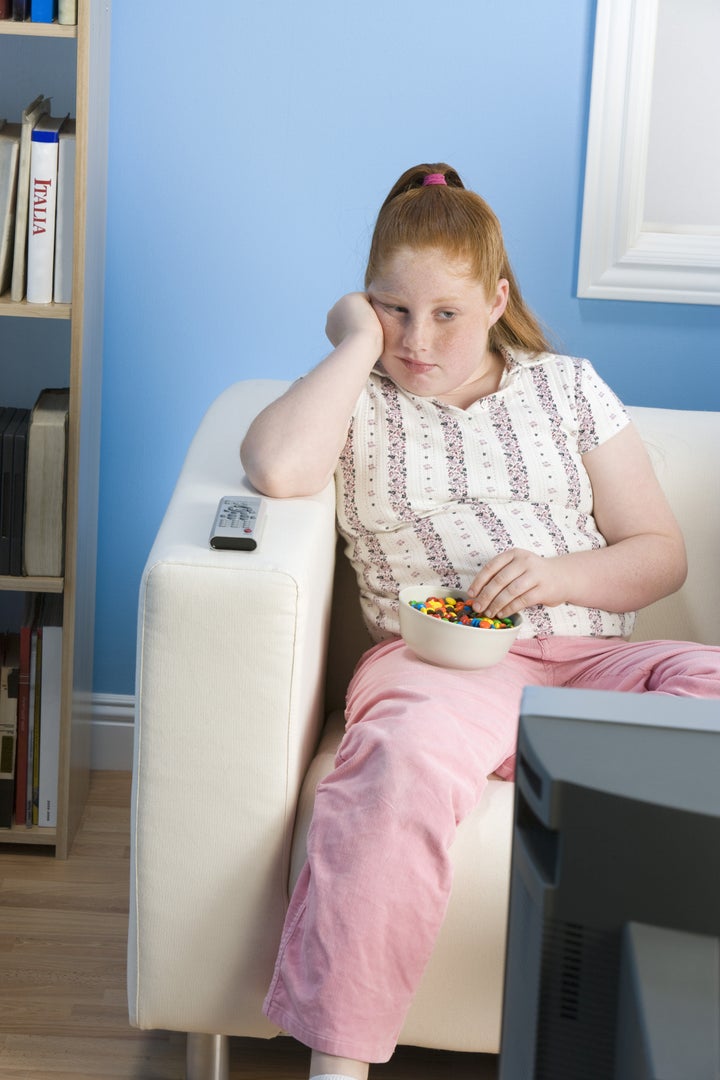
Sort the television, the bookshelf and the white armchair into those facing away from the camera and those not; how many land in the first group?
1

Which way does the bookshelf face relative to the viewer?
toward the camera

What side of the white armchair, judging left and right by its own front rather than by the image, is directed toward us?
front

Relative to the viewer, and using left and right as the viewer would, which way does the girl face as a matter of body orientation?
facing the viewer

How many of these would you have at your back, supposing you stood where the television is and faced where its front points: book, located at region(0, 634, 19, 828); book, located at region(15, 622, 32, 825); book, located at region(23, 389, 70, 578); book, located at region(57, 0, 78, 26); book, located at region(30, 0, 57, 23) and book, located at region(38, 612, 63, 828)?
0

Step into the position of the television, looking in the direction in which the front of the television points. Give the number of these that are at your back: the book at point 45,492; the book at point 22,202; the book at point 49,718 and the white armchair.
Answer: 0

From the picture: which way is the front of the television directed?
away from the camera

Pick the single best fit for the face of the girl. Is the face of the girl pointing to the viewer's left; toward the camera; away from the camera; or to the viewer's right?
toward the camera

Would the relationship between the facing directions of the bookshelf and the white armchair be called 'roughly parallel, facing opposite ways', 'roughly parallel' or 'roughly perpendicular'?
roughly parallel

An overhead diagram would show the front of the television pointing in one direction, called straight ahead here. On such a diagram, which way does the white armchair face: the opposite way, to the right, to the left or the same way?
the opposite way

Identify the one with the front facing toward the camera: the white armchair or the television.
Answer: the white armchair
